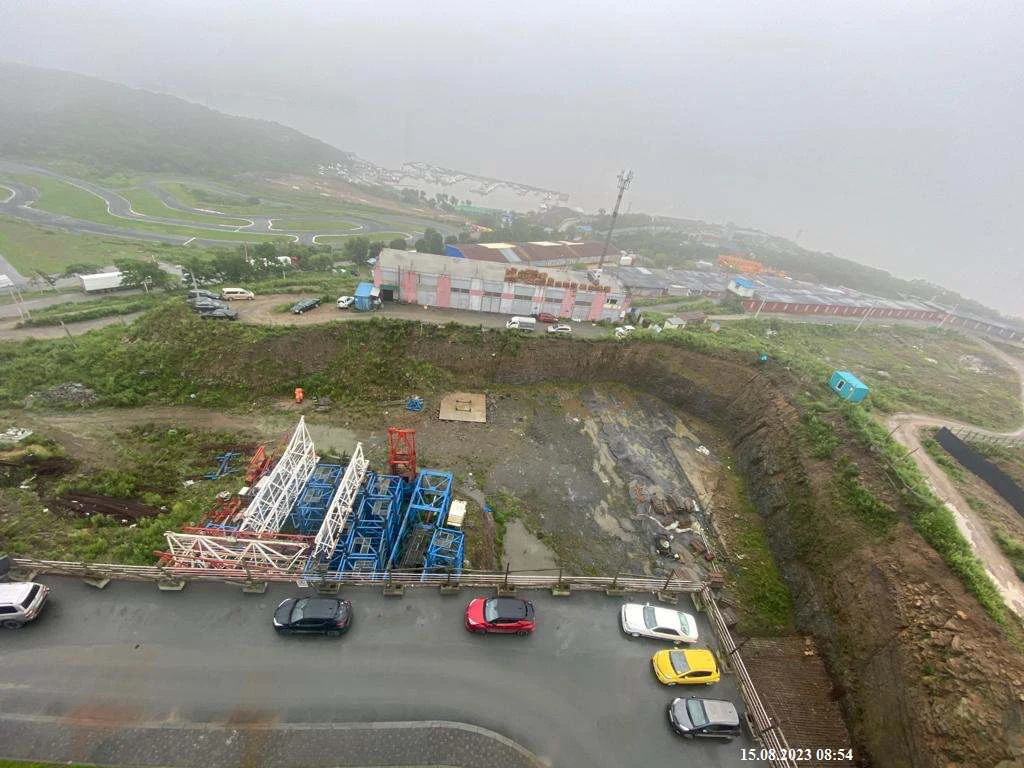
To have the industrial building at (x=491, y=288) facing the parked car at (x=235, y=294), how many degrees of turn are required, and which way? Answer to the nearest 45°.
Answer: approximately 90° to its right

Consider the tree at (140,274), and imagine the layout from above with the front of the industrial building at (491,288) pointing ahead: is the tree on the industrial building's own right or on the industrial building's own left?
on the industrial building's own right

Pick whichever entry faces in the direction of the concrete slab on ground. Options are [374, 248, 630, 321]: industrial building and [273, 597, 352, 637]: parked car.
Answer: the industrial building

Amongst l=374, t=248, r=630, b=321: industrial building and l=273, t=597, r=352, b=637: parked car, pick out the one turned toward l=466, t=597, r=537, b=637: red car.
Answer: the industrial building
